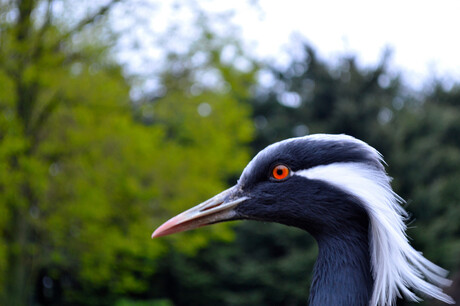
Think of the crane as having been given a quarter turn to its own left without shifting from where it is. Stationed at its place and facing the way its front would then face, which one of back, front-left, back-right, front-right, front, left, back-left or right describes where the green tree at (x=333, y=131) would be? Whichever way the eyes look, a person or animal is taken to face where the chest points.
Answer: back

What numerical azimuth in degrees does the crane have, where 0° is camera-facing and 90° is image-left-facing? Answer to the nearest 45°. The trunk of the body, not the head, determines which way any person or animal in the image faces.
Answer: approximately 90°
